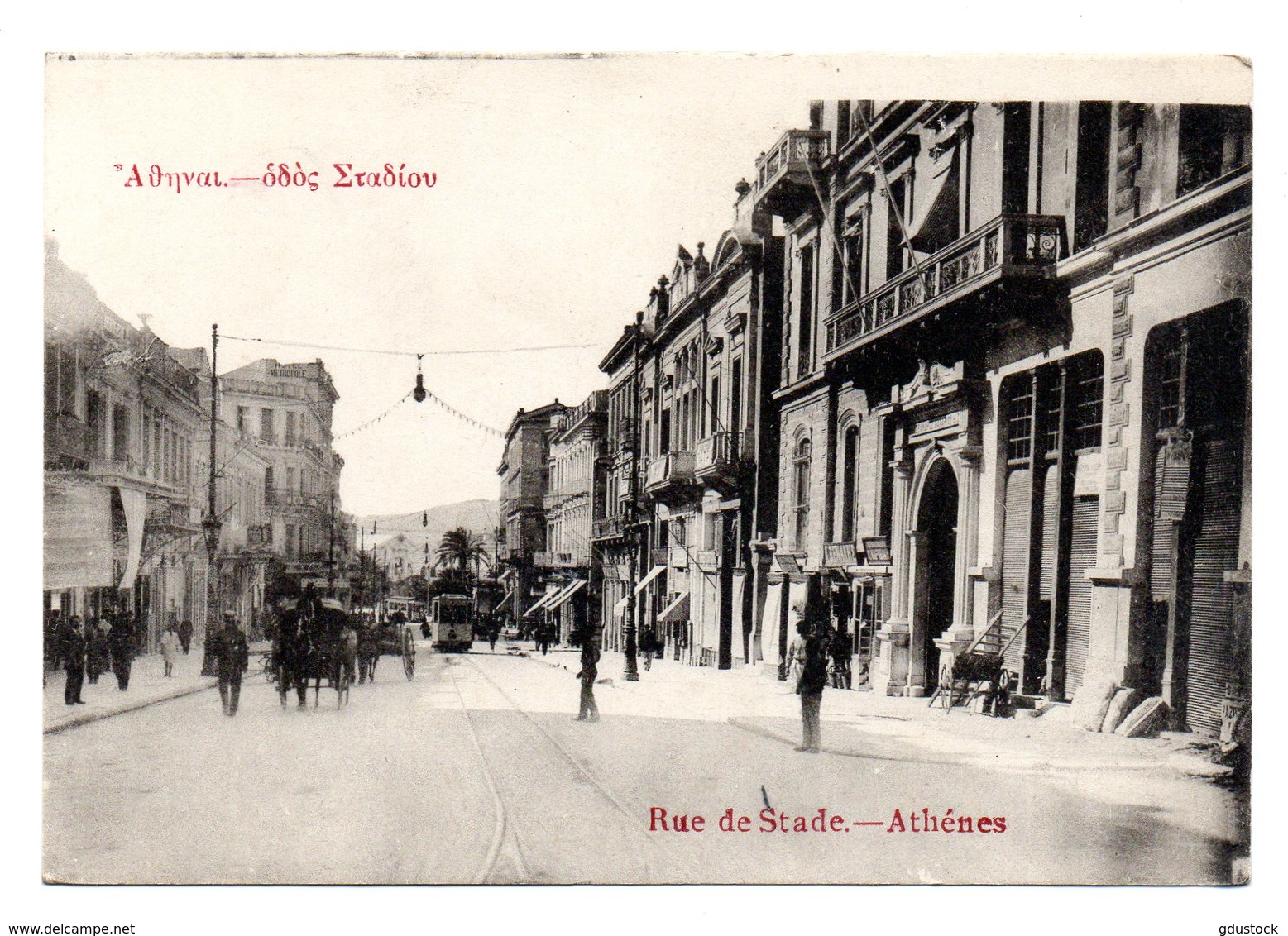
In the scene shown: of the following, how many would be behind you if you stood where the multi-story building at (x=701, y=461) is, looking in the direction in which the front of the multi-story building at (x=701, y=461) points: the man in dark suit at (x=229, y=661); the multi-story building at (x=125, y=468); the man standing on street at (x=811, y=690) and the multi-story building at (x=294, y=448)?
0

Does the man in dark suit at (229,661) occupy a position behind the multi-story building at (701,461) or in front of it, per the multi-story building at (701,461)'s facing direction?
in front

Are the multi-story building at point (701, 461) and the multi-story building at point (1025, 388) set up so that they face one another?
no

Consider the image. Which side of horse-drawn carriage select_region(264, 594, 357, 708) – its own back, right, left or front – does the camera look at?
front

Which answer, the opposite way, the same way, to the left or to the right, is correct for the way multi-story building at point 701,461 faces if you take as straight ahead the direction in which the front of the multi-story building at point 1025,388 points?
the same way

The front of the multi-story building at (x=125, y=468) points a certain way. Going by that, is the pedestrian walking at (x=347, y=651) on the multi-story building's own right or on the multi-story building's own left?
on the multi-story building's own left

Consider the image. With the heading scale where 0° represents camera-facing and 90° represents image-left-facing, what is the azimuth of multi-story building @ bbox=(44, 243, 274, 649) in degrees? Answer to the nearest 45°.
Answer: approximately 315°

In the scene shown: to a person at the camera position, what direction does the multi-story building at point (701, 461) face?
facing the viewer and to the left of the viewer
